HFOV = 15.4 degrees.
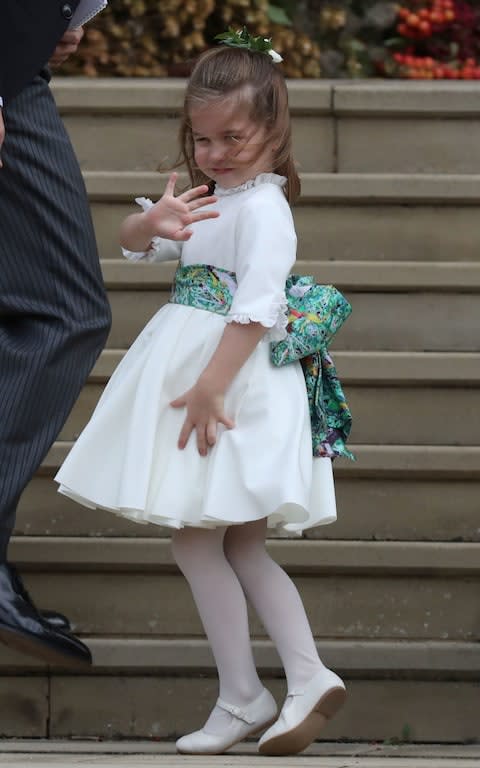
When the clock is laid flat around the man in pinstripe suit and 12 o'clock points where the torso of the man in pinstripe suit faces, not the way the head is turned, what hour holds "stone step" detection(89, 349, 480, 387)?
The stone step is roughly at 11 o'clock from the man in pinstripe suit.

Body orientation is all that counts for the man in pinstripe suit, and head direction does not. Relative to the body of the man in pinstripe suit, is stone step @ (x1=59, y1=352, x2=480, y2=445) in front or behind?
in front

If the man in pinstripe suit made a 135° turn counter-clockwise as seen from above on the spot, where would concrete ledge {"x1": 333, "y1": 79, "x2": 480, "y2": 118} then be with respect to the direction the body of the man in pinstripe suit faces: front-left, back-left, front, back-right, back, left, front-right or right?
right

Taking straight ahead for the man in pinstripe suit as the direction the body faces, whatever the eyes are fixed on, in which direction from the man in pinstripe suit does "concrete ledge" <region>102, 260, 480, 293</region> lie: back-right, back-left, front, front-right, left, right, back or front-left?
front-left

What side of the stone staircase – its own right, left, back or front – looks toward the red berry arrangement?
back

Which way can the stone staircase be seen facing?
toward the camera
